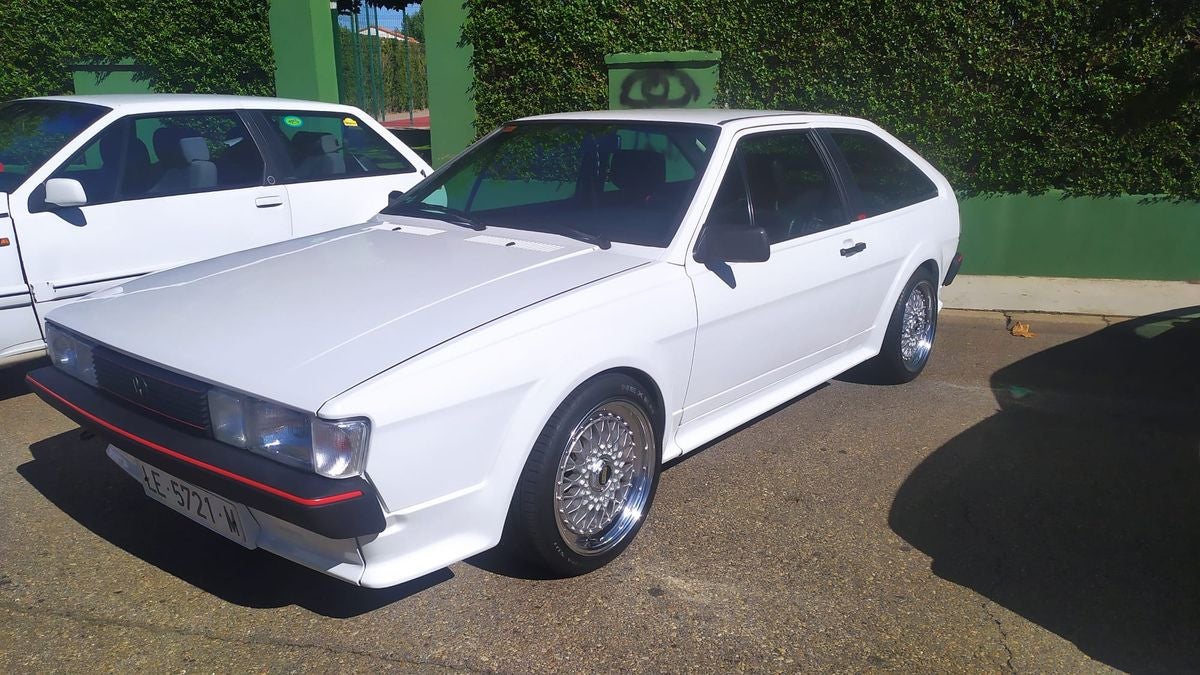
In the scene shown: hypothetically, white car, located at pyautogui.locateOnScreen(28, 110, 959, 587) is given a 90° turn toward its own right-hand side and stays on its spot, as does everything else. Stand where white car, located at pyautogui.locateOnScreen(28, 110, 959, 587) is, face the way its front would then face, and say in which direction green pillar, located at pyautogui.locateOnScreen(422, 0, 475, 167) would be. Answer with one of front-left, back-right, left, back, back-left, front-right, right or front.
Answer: front-right

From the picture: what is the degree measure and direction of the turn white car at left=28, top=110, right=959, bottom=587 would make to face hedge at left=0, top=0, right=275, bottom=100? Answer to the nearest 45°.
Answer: approximately 90° to its right

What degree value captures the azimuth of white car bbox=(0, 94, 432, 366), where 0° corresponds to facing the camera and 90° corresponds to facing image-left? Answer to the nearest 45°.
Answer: approximately 45°

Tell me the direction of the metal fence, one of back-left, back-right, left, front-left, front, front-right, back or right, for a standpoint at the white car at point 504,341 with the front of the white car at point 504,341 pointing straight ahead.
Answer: back-right

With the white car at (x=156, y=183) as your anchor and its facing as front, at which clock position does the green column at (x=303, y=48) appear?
The green column is roughly at 5 o'clock from the white car.

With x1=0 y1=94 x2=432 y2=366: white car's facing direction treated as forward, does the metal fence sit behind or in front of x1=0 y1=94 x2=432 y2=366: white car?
behind

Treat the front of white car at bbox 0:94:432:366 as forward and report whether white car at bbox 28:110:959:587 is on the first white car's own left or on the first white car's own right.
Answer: on the first white car's own left

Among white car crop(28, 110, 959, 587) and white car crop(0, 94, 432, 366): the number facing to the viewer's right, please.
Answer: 0

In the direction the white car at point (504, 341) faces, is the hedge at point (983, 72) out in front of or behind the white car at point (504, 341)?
behind

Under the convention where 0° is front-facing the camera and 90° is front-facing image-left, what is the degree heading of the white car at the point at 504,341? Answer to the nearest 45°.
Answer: approximately 45°
